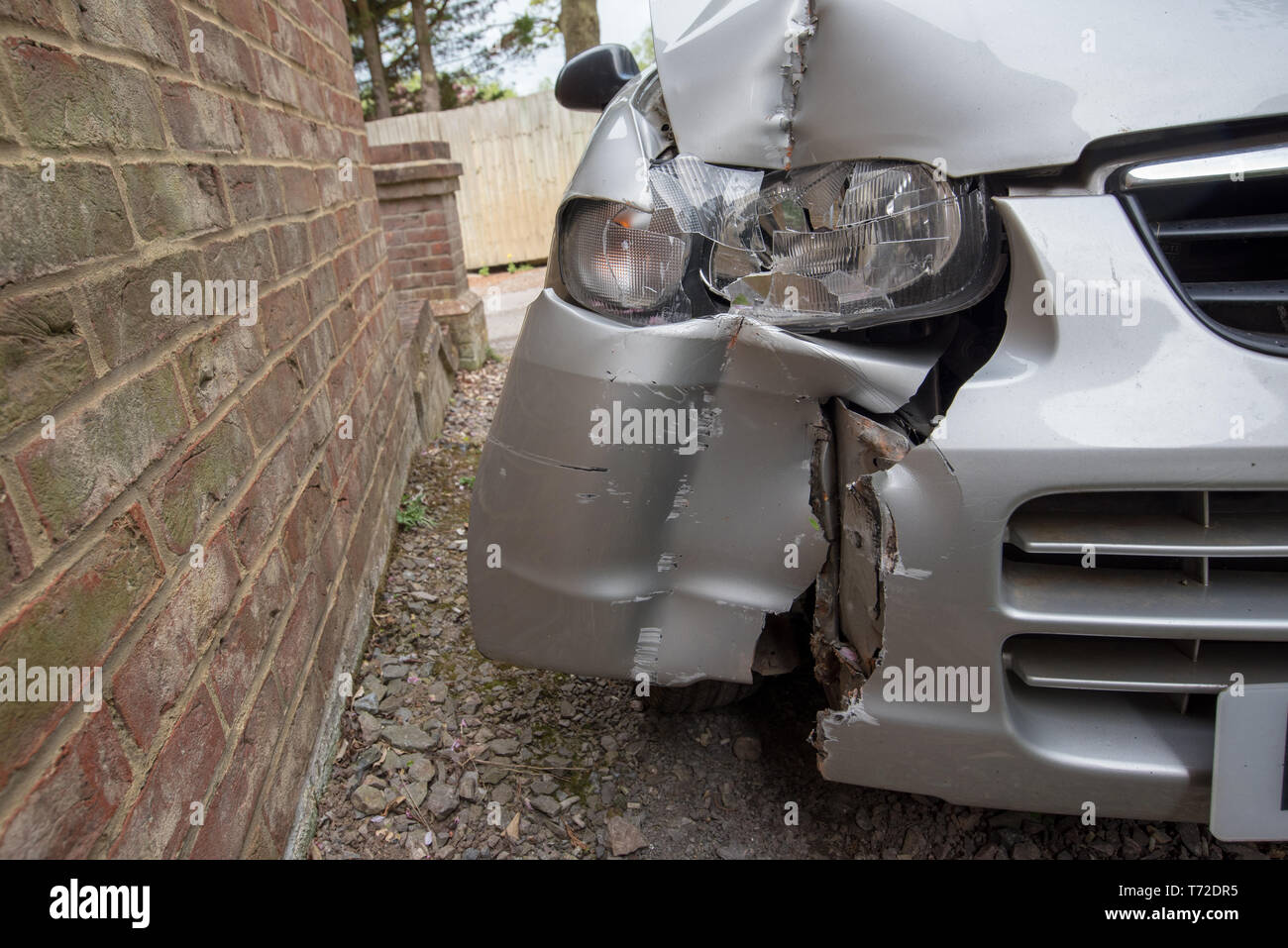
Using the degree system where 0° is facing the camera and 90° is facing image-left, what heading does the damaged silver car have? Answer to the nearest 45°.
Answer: approximately 0°

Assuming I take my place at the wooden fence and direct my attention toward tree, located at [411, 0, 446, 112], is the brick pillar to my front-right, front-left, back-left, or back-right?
back-left

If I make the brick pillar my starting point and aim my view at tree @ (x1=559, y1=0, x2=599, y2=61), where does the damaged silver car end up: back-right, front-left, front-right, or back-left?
back-right

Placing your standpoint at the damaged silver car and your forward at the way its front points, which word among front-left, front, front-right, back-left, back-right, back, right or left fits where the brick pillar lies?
back-right

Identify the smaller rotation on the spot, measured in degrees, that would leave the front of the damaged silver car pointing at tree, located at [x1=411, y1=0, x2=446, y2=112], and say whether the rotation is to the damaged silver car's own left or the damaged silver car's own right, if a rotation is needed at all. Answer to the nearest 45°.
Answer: approximately 135° to the damaged silver car's own right

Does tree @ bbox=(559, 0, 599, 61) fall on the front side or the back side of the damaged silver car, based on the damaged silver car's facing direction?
on the back side

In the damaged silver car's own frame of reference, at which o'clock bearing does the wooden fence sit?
The wooden fence is roughly at 5 o'clock from the damaged silver car.

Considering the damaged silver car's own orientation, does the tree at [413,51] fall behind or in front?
behind
